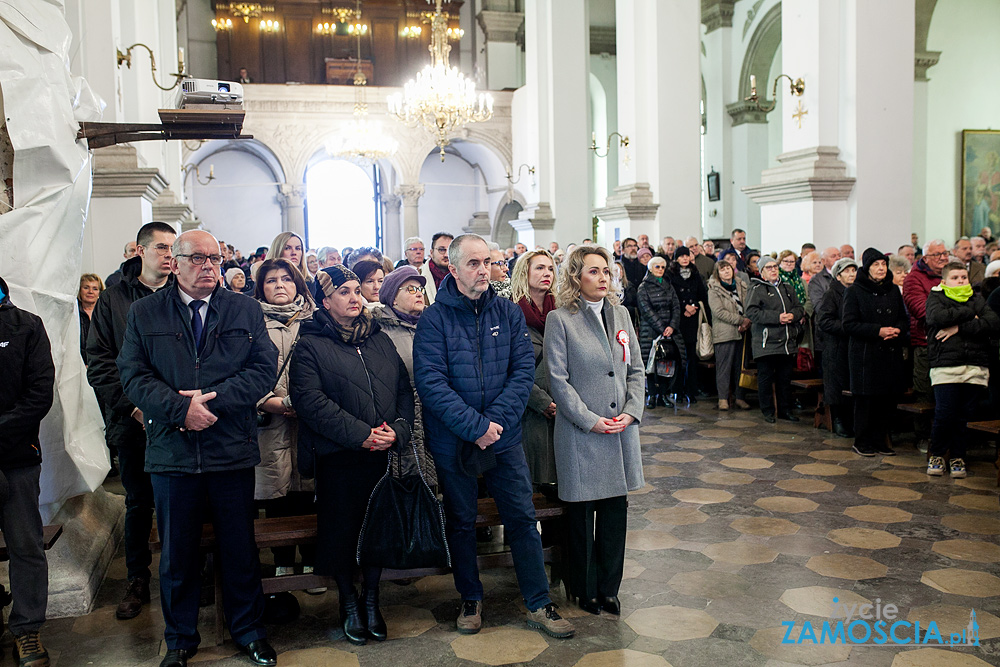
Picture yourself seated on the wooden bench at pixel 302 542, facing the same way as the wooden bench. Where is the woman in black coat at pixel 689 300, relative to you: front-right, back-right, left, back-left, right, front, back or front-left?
left

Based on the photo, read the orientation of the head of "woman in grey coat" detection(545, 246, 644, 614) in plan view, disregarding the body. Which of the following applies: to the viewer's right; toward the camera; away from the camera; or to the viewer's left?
toward the camera

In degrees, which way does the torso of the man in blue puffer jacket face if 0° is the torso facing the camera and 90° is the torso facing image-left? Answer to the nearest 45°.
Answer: approximately 315°

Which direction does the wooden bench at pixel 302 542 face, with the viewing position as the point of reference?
facing the viewer and to the right of the viewer

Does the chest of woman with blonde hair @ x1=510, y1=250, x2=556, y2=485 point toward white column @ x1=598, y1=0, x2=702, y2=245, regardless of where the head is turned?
no

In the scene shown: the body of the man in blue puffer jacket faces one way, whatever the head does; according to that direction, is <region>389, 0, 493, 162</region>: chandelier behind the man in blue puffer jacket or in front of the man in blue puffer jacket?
behind

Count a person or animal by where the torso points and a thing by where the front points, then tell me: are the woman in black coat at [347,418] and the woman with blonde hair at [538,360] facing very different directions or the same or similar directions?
same or similar directions

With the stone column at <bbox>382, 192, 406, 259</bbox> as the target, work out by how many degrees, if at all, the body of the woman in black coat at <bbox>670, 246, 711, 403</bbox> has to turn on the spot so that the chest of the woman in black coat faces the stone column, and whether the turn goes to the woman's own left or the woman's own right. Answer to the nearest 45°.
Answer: approximately 135° to the woman's own right

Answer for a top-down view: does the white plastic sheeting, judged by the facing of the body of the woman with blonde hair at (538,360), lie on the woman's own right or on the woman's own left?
on the woman's own right

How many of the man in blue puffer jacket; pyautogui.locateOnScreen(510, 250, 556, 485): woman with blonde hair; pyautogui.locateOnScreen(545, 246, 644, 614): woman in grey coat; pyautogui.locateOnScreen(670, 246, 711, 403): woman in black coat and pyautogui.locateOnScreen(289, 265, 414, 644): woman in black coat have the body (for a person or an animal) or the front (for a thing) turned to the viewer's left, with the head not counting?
0

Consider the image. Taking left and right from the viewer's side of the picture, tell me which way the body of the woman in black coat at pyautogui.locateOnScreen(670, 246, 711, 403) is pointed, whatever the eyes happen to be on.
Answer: facing the viewer

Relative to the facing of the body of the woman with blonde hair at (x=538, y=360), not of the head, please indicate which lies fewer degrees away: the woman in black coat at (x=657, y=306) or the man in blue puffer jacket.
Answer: the man in blue puffer jacket

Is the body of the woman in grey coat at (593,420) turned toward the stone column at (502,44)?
no

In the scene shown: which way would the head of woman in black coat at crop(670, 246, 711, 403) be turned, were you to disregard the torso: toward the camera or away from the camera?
toward the camera

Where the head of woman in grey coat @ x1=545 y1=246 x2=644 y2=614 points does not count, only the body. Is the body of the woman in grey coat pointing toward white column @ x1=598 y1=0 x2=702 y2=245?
no

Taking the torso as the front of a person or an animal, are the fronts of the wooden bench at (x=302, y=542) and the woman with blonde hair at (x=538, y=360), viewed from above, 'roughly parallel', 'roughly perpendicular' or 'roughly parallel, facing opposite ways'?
roughly parallel

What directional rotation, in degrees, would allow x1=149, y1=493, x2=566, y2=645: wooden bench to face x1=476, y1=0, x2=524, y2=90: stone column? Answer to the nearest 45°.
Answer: approximately 135° to its left

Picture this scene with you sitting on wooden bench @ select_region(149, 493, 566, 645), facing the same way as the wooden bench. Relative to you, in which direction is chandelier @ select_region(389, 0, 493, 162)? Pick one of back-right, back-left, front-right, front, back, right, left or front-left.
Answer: back-left
